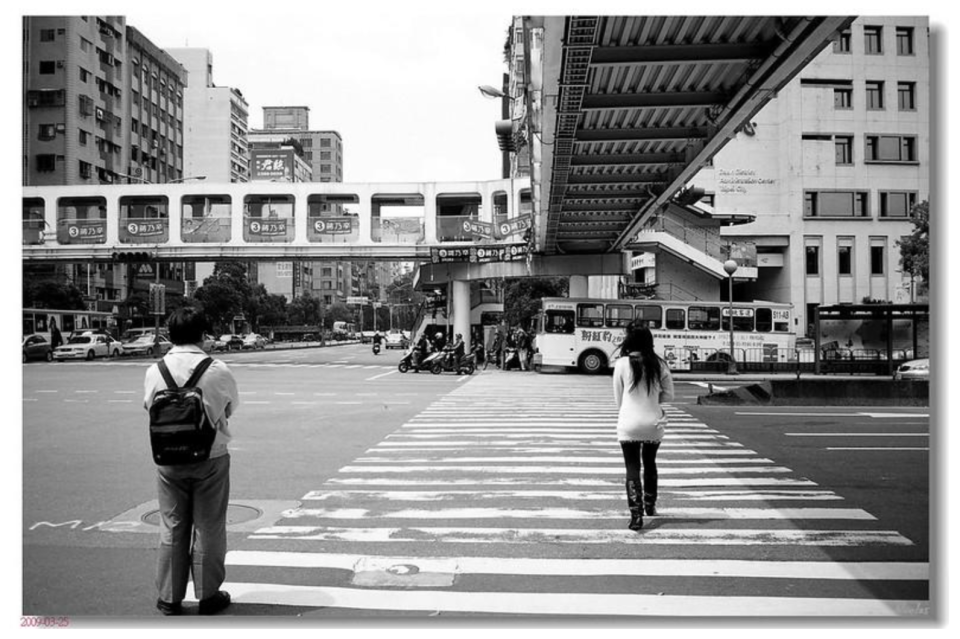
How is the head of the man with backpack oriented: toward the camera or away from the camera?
away from the camera

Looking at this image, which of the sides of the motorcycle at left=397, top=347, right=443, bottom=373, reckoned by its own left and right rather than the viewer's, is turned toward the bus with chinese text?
back

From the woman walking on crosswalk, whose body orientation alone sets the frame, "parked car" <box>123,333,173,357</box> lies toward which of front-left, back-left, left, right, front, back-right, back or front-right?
front-left

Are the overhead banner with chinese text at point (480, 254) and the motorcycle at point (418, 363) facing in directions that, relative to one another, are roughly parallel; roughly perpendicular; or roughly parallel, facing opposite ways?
roughly perpendicular

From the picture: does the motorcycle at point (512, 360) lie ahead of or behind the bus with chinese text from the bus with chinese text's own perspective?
ahead

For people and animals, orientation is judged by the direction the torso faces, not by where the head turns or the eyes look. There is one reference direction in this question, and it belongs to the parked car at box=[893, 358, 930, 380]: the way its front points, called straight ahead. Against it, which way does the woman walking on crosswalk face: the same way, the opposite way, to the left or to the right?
to the right

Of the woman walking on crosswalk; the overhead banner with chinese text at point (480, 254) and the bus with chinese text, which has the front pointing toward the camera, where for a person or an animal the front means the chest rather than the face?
the overhead banner with chinese text

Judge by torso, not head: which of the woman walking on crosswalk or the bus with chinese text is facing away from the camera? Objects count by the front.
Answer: the woman walking on crosswalk

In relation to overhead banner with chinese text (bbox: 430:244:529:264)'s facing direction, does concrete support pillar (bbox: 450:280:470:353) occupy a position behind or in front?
behind

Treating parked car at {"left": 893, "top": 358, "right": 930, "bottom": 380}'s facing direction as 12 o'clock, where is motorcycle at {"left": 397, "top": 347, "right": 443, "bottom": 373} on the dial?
The motorcycle is roughly at 12 o'clock from the parked car.

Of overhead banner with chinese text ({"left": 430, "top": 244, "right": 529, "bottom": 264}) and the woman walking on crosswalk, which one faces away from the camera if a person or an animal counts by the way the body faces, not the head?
the woman walking on crosswalk

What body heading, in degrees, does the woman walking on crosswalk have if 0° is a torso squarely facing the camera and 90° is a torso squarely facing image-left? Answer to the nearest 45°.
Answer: approximately 180°

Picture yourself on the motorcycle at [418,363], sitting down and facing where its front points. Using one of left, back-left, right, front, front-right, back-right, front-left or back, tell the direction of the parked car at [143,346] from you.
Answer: front-right

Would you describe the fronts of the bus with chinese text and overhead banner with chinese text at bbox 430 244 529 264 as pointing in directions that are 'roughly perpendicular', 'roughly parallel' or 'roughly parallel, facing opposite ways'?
roughly perpendicular

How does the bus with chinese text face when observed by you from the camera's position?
facing to the left of the viewer

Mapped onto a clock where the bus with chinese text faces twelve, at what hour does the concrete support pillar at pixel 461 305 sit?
The concrete support pillar is roughly at 1 o'clock from the bus with chinese text.

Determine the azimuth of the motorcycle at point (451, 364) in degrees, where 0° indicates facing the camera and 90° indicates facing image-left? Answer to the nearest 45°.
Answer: approximately 90°

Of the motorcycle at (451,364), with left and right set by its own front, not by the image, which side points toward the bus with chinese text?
back

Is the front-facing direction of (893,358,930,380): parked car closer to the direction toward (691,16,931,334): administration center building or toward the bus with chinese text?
the bus with chinese text
